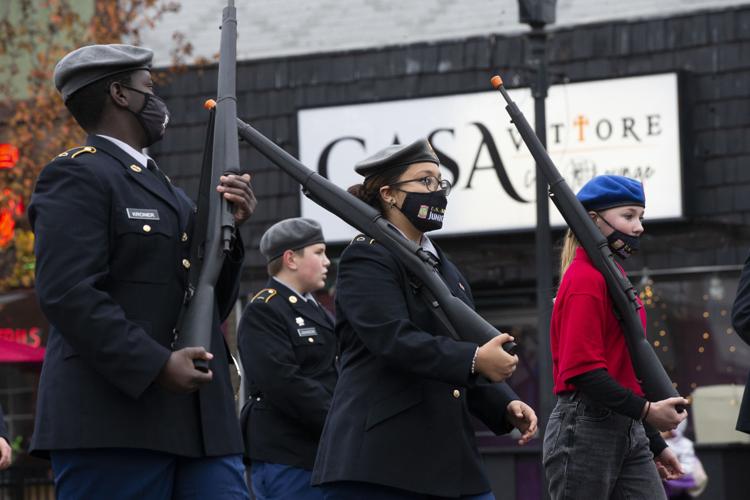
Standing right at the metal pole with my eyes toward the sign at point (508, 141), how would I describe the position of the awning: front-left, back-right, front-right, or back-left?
front-left

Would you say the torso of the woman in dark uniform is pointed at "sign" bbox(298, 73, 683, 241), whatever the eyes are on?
no

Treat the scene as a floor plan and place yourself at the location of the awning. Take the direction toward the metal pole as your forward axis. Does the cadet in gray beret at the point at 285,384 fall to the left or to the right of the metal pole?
right

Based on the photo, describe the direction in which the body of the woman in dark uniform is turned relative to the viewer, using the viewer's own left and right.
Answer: facing the viewer and to the right of the viewer

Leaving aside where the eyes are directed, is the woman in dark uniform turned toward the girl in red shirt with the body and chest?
yes

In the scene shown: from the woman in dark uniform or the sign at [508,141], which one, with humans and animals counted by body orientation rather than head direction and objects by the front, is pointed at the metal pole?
the sign

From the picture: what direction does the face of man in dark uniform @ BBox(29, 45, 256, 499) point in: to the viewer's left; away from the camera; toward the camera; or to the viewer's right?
to the viewer's right

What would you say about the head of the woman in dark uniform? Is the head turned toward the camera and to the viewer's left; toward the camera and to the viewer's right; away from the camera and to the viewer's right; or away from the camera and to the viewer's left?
toward the camera and to the viewer's right

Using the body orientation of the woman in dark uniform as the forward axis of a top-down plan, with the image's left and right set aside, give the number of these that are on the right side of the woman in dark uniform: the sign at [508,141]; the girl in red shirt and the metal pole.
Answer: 0

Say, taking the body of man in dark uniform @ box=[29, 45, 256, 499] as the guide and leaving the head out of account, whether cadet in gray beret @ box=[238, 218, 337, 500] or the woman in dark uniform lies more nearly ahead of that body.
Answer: the woman in dark uniform

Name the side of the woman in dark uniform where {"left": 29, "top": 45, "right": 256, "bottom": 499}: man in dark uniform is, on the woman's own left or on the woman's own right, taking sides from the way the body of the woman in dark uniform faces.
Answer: on the woman's own right

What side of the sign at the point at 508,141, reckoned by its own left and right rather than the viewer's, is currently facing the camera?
front

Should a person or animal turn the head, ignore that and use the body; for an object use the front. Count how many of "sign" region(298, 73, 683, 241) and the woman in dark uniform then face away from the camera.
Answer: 0

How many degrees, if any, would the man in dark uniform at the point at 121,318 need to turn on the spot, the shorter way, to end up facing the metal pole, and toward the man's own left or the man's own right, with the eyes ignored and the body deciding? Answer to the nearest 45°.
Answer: approximately 90° to the man's own left

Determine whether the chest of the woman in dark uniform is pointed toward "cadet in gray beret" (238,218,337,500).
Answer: no

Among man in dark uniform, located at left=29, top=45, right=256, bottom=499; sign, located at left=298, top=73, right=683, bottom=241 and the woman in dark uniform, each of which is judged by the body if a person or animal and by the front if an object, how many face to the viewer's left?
0
